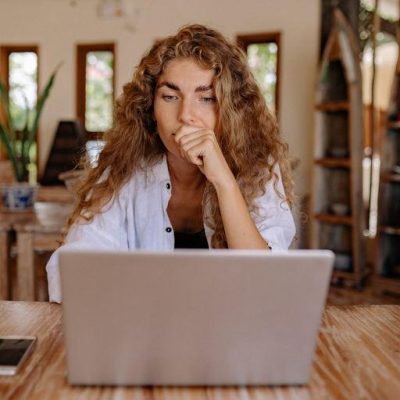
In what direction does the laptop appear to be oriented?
away from the camera

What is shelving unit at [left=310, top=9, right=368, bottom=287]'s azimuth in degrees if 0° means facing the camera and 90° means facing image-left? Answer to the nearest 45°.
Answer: approximately 45°

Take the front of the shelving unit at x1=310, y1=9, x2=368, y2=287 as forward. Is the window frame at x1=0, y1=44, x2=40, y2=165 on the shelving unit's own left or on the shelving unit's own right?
on the shelving unit's own right

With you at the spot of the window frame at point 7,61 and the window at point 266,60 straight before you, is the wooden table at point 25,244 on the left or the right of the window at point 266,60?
right

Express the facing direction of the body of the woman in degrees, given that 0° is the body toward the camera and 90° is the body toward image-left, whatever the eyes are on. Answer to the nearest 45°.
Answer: approximately 0°

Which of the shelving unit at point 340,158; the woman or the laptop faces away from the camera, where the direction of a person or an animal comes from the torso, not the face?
the laptop

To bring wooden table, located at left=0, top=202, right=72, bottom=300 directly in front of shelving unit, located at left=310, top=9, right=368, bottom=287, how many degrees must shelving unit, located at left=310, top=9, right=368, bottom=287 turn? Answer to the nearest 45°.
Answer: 0° — it already faces it

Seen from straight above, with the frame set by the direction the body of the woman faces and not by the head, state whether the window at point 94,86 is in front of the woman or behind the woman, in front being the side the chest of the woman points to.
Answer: behind
